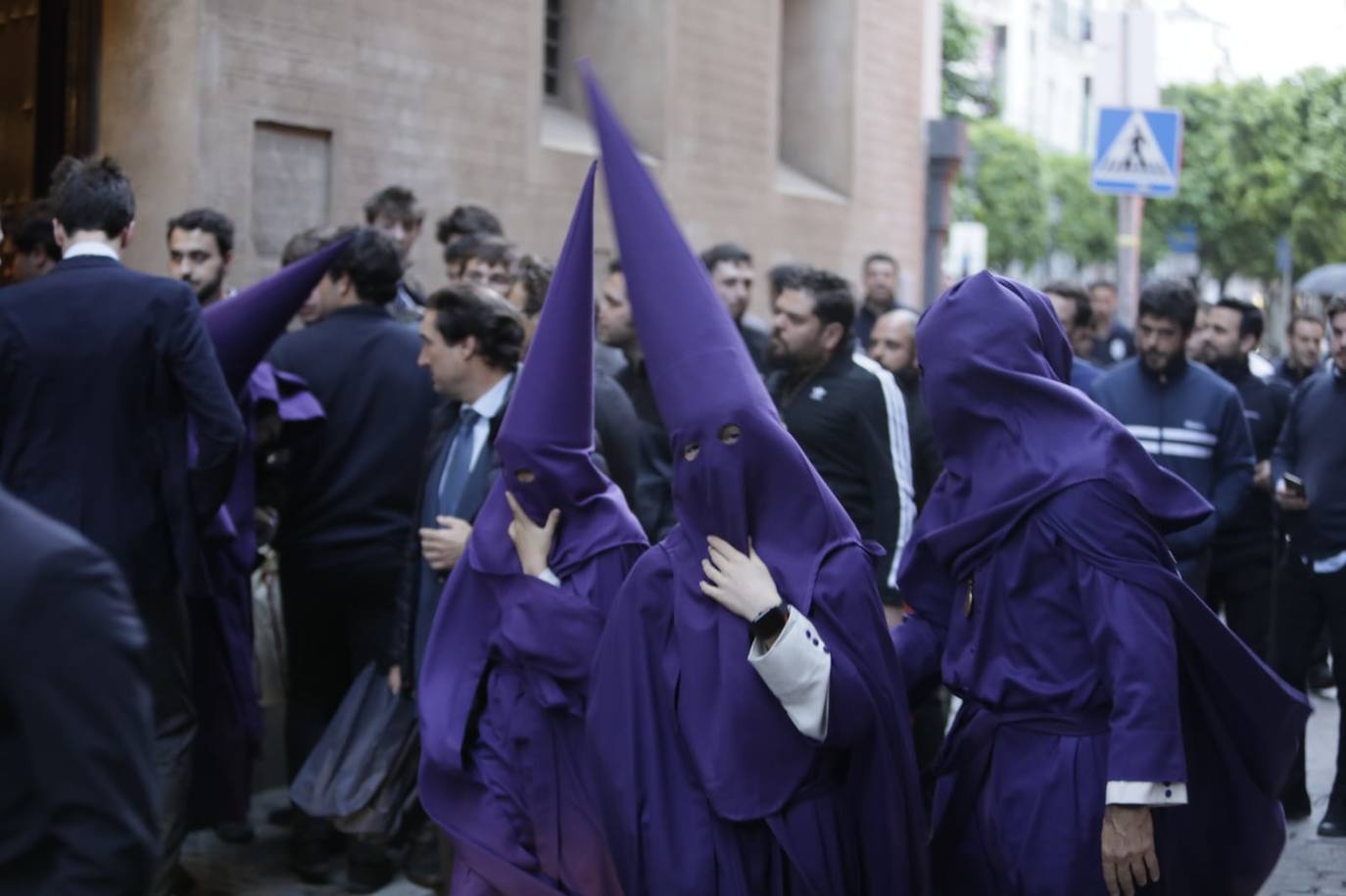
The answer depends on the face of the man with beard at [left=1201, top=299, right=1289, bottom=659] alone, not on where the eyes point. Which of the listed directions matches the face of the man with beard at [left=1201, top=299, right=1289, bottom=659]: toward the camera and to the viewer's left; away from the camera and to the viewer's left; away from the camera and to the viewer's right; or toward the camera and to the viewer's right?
toward the camera and to the viewer's left

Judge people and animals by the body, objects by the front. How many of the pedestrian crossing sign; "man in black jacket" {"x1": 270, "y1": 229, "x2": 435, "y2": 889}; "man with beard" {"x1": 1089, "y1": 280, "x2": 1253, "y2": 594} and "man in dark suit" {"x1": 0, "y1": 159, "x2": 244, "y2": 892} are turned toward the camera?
2

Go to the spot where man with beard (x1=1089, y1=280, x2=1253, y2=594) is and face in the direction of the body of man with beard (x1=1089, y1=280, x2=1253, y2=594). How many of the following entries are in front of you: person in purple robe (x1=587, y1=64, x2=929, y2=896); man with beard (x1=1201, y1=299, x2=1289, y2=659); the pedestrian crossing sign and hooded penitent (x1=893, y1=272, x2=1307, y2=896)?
2

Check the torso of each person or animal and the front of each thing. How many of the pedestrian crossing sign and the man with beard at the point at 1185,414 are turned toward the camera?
2

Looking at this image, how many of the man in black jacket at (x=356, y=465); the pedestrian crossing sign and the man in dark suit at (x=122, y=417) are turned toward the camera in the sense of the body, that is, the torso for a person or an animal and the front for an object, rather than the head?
1

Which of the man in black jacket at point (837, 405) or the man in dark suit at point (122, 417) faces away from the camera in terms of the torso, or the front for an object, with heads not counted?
the man in dark suit

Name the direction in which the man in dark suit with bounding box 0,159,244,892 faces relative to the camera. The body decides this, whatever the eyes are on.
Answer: away from the camera

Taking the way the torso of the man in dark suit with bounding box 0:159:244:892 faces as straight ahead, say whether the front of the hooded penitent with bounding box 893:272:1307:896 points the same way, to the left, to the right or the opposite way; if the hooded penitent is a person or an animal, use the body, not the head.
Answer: to the left

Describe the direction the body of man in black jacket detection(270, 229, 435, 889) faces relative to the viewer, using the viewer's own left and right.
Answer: facing away from the viewer and to the left of the viewer

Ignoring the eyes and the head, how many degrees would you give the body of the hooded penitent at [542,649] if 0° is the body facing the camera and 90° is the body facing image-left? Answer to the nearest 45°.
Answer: approximately 45°

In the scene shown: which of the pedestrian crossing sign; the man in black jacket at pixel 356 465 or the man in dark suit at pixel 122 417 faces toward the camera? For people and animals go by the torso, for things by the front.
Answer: the pedestrian crossing sign

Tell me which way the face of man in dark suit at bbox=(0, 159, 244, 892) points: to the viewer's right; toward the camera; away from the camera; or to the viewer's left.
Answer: away from the camera

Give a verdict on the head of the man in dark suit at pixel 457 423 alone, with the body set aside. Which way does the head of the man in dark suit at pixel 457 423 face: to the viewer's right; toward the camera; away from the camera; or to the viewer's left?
to the viewer's left

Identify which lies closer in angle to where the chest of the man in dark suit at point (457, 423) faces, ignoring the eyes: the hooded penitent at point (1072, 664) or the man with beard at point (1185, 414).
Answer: the hooded penitent
